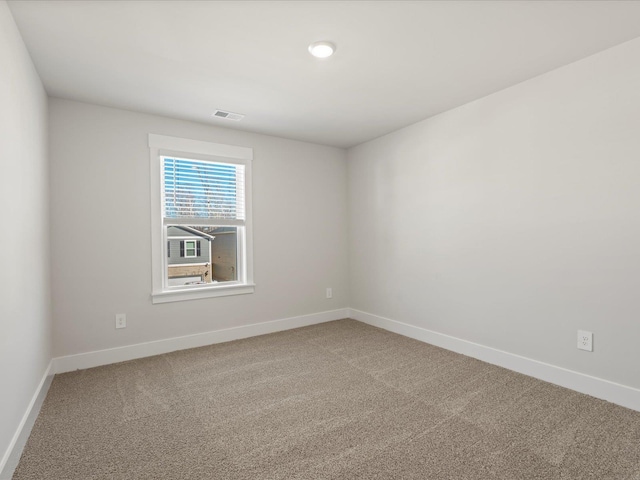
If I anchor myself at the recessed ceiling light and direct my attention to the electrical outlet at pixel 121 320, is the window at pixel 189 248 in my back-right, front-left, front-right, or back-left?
front-right

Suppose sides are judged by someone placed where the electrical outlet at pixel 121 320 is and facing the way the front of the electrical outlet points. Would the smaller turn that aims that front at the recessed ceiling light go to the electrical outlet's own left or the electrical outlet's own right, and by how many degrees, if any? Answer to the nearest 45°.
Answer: approximately 45° to the electrical outlet's own left

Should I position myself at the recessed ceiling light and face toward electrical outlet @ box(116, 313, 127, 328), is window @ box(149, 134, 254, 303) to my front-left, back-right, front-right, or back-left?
front-right

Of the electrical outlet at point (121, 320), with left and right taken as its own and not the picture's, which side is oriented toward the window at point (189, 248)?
left

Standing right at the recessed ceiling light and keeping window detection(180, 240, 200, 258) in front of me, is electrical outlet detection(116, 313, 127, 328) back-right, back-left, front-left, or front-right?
front-left

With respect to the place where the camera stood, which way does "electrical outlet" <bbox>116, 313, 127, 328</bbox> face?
facing the viewer
